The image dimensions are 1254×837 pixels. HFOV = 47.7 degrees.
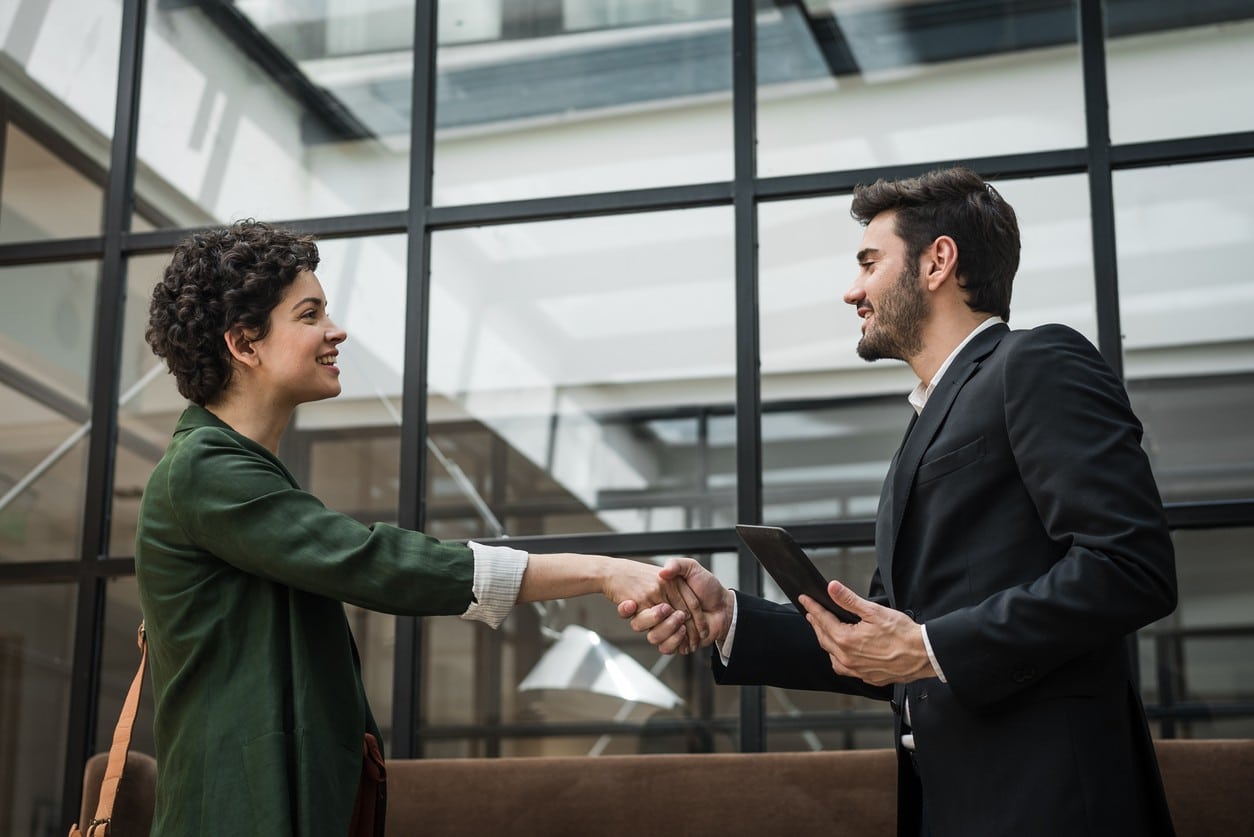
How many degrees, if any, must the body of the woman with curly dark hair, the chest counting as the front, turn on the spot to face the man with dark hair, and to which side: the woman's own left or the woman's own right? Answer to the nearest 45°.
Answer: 0° — they already face them

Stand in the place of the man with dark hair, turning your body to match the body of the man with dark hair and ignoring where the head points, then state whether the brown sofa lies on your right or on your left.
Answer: on your right

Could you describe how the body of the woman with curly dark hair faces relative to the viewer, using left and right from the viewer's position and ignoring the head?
facing to the right of the viewer

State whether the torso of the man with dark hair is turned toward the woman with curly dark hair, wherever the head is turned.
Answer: yes

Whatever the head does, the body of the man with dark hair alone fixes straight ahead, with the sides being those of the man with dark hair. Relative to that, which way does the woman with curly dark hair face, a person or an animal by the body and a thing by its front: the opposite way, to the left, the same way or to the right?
the opposite way

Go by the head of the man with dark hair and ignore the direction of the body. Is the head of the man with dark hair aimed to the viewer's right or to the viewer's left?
to the viewer's left

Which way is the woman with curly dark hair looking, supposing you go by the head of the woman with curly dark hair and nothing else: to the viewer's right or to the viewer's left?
to the viewer's right

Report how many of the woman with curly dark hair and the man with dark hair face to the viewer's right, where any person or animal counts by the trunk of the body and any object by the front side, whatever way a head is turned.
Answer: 1

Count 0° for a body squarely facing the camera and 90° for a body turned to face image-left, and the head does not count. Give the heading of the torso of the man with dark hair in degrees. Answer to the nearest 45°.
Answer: approximately 90°
